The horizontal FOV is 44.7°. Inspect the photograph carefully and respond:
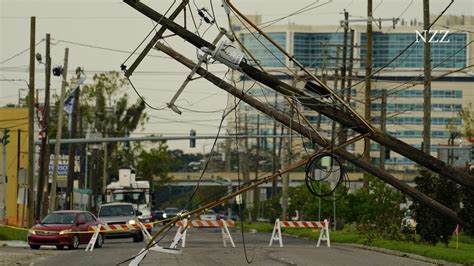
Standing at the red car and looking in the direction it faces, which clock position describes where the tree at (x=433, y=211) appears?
The tree is roughly at 8 o'clock from the red car.

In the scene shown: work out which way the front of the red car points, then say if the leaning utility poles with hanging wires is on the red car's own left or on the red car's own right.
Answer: on the red car's own left

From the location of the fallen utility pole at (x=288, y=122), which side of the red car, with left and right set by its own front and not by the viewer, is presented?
left

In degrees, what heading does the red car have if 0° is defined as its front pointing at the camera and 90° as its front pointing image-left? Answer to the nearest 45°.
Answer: approximately 45°
